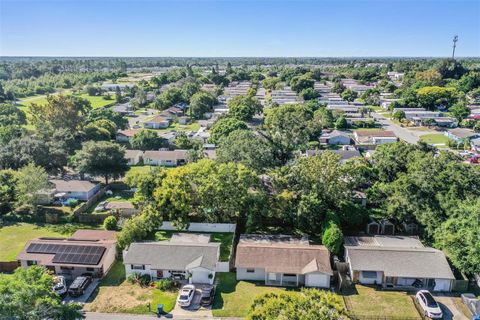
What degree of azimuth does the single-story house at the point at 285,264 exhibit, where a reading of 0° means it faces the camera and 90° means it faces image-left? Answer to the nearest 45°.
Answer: approximately 0°

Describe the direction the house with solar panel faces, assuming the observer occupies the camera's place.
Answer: facing the viewer

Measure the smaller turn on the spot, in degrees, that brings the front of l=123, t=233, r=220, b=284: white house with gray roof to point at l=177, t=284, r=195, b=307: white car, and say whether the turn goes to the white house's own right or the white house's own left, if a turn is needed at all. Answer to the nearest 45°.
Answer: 0° — it already faces it

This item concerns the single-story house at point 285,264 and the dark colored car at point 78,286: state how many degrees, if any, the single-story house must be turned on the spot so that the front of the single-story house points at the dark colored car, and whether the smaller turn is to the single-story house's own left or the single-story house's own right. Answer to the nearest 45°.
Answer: approximately 90° to the single-story house's own right

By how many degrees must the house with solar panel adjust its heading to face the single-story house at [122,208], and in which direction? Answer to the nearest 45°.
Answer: approximately 135° to its left

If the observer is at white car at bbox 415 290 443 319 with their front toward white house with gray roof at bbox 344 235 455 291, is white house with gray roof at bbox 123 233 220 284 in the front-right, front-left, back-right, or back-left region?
front-left

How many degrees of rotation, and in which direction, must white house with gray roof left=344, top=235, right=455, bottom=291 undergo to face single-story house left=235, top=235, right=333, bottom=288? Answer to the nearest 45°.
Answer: approximately 90° to its right

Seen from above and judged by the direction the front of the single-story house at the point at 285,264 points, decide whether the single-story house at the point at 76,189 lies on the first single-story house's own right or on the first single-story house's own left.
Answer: on the first single-story house's own right

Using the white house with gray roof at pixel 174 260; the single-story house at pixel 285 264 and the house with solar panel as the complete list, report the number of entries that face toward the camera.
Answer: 3

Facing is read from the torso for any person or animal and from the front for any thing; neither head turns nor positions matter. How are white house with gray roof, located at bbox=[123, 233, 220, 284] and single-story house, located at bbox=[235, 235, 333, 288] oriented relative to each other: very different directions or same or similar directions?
same or similar directions

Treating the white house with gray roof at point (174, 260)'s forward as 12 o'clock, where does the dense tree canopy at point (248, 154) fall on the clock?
The dense tree canopy is roughly at 7 o'clock from the white house with gray roof.

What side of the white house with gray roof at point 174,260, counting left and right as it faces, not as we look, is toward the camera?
front

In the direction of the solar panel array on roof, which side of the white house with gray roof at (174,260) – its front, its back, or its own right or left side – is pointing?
right

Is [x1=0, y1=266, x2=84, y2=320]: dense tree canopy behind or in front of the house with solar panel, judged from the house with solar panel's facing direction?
in front

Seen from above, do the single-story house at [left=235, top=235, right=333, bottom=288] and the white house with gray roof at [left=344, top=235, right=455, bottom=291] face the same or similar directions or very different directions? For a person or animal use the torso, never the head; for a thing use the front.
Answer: same or similar directions
